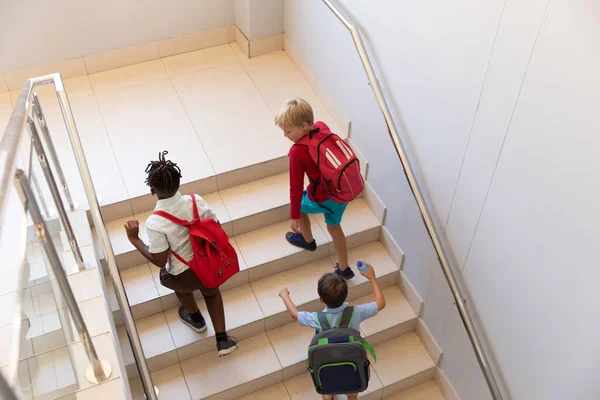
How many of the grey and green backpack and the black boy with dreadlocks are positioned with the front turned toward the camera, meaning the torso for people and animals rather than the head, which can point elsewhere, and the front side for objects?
1

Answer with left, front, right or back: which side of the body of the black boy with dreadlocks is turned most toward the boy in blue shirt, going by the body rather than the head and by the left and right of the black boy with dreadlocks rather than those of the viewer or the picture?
right

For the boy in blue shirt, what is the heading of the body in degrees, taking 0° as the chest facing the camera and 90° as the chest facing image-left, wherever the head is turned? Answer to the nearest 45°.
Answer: approximately 180°

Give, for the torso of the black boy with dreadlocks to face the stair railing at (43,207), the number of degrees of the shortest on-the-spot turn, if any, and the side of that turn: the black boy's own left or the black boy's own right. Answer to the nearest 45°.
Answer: approximately 90° to the black boy's own left

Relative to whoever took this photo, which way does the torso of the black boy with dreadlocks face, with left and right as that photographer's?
facing away from the viewer and to the left of the viewer

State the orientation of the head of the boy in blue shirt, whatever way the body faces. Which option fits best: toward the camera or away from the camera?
away from the camera

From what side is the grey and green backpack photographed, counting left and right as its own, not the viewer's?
front
